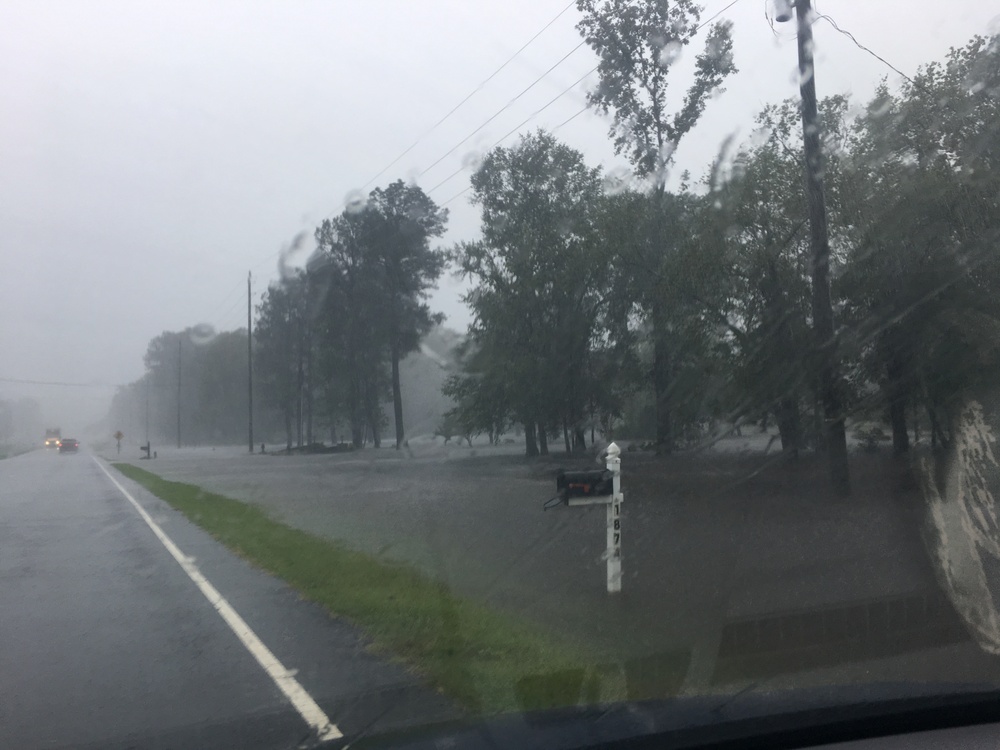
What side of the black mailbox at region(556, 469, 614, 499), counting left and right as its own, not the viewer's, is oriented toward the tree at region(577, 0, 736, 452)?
right

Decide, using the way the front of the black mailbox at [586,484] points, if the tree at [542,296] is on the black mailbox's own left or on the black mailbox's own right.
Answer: on the black mailbox's own right

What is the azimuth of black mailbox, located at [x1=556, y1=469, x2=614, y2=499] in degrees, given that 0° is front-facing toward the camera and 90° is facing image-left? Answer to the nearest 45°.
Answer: approximately 90°

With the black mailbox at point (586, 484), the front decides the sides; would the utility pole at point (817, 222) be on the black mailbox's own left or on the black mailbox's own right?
on the black mailbox's own right

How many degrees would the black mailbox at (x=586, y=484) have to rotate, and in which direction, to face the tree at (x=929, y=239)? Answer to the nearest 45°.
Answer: approximately 135° to its right
